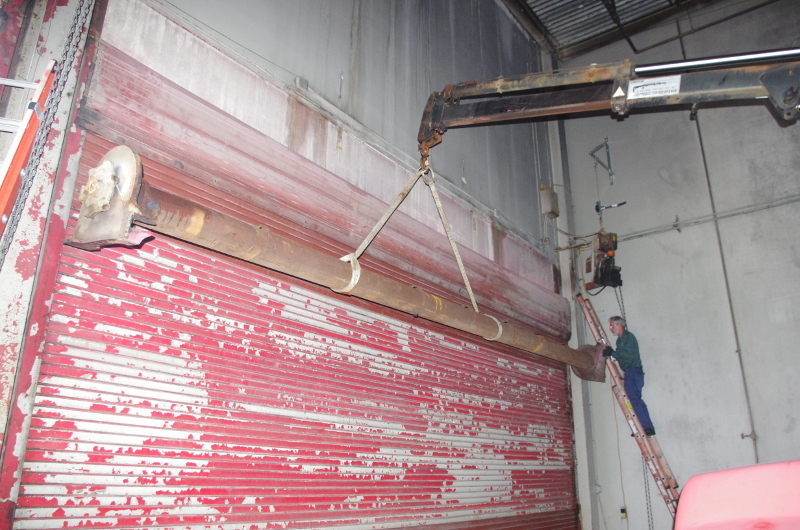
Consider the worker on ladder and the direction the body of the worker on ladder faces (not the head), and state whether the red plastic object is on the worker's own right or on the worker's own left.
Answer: on the worker's own left

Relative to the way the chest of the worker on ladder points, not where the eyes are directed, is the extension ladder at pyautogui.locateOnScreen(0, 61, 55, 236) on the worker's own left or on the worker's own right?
on the worker's own left

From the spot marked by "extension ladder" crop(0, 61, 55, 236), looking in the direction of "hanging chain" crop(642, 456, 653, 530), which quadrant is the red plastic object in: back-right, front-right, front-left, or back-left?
front-right

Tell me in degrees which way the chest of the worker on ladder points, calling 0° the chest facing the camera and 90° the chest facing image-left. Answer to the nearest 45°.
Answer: approximately 90°
